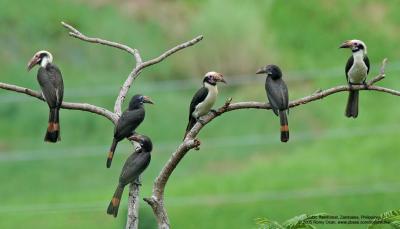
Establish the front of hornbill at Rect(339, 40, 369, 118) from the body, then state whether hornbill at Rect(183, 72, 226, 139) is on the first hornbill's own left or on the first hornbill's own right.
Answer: on the first hornbill's own right

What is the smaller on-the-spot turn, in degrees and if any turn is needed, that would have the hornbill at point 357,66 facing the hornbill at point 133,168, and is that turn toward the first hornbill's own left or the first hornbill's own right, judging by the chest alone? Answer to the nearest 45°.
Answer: approximately 45° to the first hornbill's own right

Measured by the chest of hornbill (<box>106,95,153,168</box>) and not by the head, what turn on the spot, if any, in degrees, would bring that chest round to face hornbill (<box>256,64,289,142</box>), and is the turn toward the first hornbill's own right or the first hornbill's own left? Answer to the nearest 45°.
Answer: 0° — it already faces it

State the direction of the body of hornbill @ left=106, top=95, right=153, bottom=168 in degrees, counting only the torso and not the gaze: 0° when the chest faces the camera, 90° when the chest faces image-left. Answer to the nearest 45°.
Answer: approximately 270°
